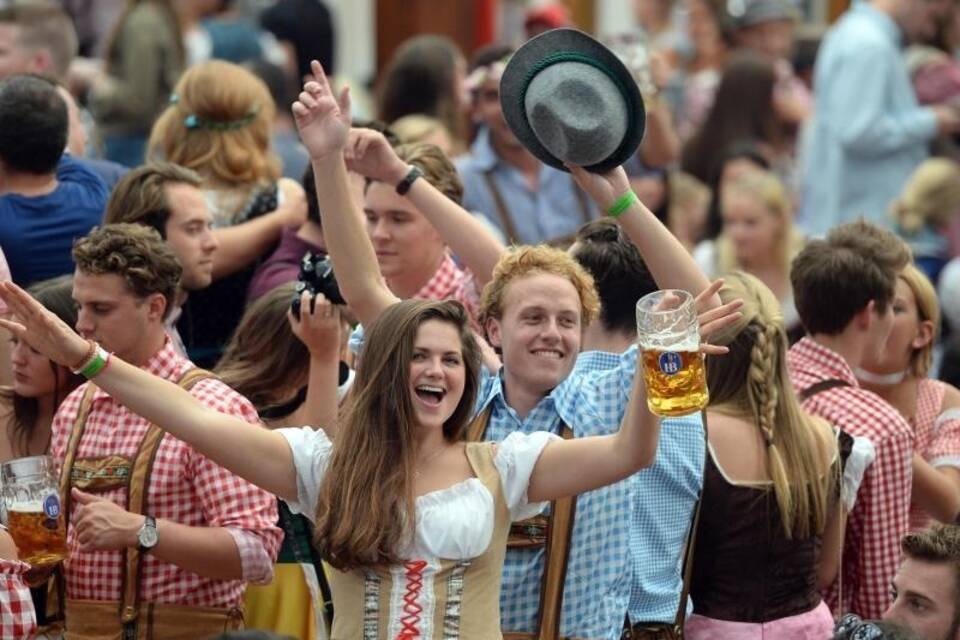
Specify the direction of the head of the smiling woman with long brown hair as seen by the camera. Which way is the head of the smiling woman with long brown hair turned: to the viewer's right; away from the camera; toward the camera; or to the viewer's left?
toward the camera

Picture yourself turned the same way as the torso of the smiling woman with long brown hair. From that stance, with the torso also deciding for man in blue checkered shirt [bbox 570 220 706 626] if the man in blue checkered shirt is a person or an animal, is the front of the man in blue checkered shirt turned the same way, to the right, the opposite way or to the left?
the opposite way

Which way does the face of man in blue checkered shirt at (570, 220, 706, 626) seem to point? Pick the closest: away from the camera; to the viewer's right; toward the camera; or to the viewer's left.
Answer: away from the camera

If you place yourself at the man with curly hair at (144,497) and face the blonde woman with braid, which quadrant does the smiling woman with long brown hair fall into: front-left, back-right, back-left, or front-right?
front-right

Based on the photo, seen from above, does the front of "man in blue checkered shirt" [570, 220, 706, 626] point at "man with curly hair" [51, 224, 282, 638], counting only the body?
no

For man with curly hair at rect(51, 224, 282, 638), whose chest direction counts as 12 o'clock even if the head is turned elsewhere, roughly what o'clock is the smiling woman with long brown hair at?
The smiling woman with long brown hair is roughly at 9 o'clock from the man with curly hair.

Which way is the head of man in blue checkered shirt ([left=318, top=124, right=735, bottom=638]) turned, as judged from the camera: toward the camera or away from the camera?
toward the camera

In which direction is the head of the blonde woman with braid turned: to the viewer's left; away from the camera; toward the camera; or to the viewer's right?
away from the camera

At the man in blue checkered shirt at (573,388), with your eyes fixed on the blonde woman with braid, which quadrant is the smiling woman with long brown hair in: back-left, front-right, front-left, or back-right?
back-right

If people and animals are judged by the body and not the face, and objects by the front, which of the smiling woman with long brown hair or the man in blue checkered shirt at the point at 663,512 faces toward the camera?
the smiling woman with long brown hair

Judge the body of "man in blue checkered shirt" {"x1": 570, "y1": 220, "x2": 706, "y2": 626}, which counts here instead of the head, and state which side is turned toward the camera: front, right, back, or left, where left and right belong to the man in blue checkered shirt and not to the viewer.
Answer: back

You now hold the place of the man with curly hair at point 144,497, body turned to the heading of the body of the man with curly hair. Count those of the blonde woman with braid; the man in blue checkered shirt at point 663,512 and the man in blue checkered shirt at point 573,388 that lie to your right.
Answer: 0

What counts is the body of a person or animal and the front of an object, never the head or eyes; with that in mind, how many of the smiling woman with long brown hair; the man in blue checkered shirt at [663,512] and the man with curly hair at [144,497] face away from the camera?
1

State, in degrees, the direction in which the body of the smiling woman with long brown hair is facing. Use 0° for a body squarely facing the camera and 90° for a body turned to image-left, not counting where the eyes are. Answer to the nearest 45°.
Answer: approximately 0°

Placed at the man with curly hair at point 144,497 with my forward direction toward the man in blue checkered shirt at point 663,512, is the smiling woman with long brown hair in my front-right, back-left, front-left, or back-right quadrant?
front-right

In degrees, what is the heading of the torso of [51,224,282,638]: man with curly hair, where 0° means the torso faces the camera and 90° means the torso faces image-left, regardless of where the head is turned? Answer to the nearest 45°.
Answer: approximately 45°
